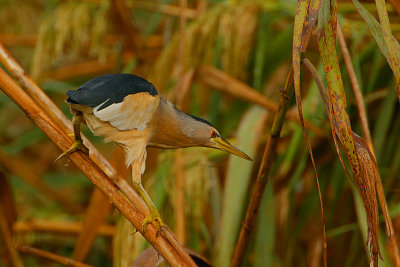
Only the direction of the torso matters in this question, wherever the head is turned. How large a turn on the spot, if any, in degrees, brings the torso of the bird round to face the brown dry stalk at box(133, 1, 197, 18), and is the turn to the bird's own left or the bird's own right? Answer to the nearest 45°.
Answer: approximately 90° to the bird's own left

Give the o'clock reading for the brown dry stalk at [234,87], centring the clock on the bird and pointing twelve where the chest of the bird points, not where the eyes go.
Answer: The brown dry stalk is roughly at 10 o'clock from the bird.

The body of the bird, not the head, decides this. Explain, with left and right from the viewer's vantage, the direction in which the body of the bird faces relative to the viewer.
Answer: facing to the right of the viewer
